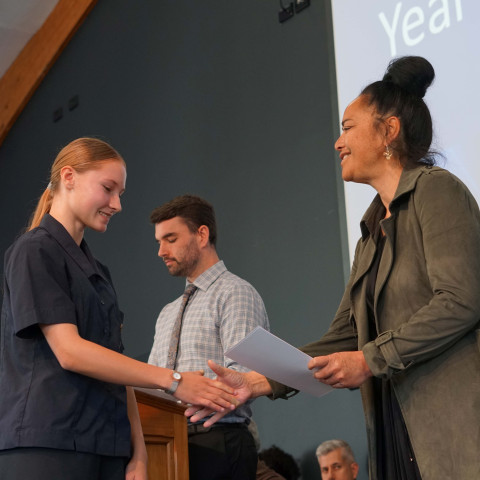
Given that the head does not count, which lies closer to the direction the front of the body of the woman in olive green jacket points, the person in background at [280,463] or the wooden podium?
the wooden podium

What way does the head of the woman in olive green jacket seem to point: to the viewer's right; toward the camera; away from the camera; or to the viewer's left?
to the viewer's left

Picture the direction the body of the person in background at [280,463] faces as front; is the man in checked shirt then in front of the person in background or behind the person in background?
in front

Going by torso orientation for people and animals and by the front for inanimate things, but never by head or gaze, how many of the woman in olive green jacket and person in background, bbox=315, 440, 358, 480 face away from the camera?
0

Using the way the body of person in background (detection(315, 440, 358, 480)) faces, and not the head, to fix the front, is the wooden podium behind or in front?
in front

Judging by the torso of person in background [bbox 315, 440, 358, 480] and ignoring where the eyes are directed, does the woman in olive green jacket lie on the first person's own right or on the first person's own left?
on the first person's own left

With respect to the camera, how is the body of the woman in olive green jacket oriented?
to the viewer's left

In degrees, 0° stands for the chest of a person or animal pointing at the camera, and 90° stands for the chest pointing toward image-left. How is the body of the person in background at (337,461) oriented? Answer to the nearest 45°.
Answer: approximately 45°

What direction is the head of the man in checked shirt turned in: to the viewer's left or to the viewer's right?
to the viewer's left

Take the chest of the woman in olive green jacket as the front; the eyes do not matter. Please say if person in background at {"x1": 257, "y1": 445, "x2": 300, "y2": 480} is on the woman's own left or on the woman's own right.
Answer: on the woman's own right
